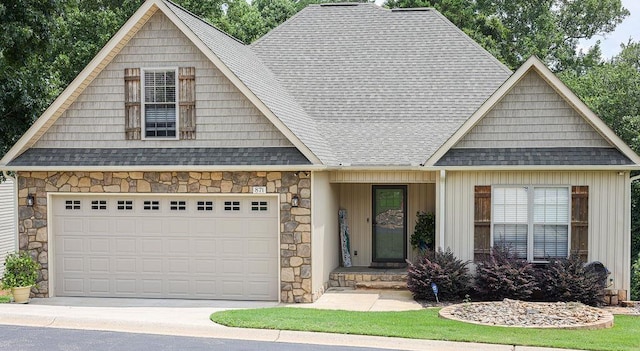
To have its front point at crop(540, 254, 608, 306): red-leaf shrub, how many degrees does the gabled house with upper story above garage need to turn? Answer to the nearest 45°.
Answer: approximately 90° to its left

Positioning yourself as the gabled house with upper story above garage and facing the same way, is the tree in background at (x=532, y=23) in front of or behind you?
behind

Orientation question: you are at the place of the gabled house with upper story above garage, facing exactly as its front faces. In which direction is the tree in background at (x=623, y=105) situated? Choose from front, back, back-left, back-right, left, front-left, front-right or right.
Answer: back-left

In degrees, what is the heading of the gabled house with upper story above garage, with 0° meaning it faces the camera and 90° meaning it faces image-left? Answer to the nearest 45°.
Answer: approximately 0°

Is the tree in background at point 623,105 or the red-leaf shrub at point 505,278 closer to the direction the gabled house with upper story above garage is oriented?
the red-leaf shrub

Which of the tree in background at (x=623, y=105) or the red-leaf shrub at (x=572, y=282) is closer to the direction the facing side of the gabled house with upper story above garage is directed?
the red-leaf shrub

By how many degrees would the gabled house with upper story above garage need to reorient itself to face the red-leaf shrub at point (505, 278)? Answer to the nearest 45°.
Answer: approximately 90° to its left
